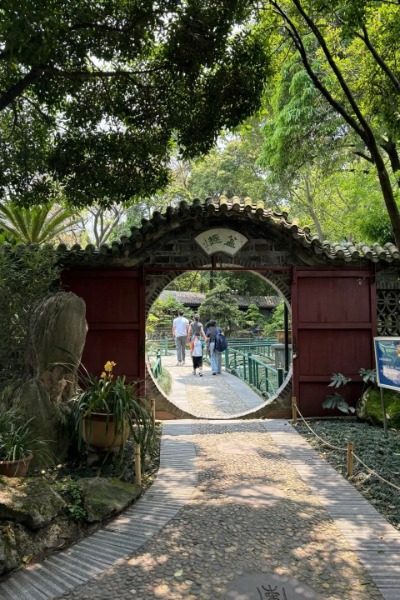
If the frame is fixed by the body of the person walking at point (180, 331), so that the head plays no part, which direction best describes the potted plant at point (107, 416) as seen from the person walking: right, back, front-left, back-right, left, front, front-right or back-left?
back

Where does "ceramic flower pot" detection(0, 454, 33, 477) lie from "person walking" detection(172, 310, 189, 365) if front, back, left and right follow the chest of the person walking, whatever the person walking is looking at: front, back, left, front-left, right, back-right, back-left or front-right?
back

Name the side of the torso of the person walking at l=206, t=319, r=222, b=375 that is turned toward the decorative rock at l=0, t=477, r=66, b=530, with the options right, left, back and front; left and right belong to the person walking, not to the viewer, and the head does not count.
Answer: back

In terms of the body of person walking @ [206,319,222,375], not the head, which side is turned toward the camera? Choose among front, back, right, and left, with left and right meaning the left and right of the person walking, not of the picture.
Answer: back

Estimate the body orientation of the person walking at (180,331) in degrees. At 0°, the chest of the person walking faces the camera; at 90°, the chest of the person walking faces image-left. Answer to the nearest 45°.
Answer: approximately 180°

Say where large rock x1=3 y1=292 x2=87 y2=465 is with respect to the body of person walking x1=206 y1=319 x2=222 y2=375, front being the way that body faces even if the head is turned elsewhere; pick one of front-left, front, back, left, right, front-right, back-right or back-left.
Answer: back

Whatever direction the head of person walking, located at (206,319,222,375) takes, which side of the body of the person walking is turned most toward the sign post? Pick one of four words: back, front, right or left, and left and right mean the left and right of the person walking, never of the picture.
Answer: back

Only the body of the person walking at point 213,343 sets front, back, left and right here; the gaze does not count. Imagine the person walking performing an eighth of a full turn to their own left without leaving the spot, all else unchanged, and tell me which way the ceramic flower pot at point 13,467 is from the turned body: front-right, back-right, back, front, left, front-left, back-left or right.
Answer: back-left

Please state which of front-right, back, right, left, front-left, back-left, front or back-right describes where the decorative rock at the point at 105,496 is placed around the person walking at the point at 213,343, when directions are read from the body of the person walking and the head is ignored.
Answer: back

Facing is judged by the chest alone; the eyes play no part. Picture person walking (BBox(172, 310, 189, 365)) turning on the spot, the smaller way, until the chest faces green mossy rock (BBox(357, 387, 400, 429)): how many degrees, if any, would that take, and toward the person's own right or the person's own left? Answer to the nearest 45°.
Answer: approximately 180°

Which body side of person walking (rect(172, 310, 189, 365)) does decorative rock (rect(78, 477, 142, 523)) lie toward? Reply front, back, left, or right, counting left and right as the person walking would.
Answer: back
